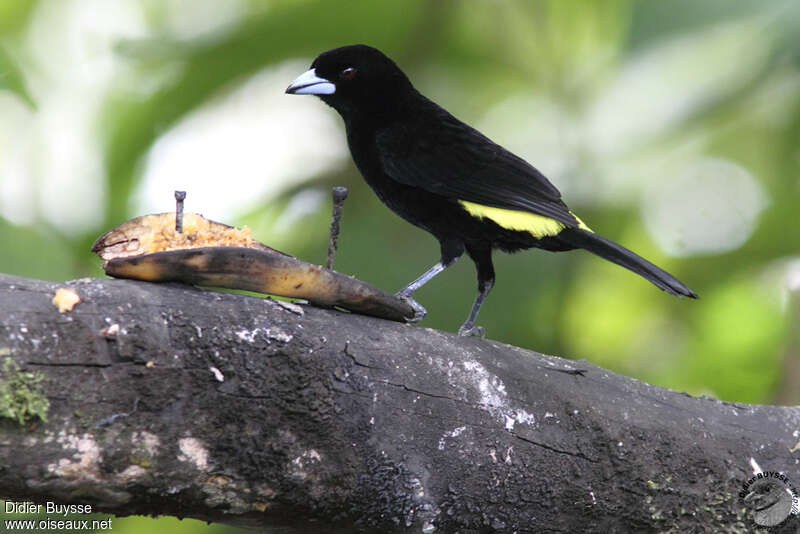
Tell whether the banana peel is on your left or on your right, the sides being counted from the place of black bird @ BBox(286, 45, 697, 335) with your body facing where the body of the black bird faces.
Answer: on your left

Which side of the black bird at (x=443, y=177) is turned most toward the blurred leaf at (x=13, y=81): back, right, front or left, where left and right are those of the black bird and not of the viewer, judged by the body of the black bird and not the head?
front

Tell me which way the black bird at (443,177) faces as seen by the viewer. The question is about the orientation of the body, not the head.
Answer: to the viewer's left
